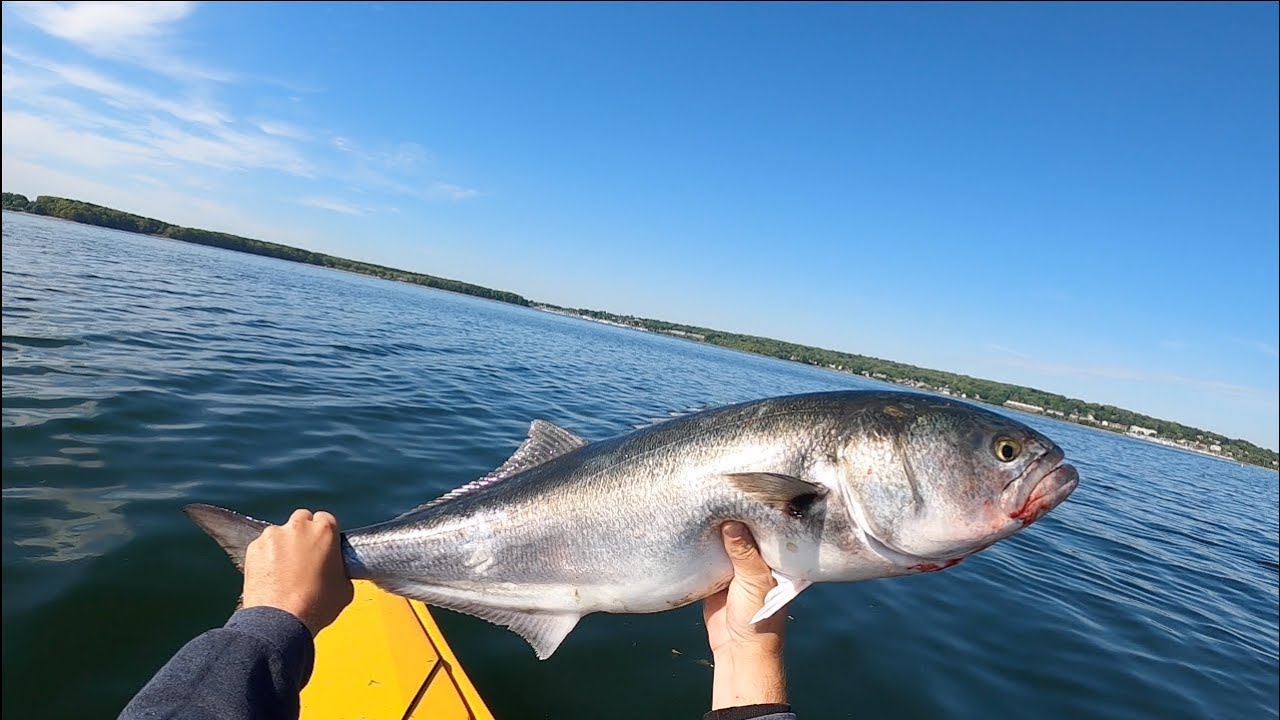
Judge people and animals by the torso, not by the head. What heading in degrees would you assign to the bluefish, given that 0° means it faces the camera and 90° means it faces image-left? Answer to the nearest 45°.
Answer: approximately 270°
